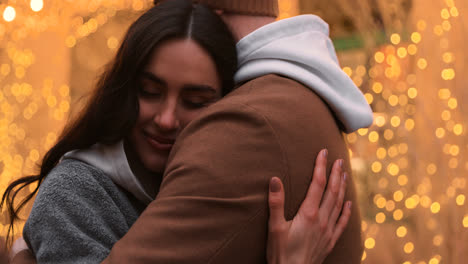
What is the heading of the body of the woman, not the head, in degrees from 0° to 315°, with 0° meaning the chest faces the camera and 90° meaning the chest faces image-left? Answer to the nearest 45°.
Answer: approximately 315°
